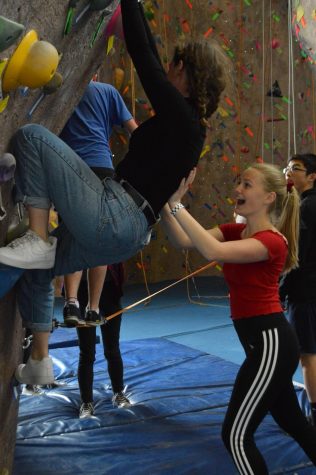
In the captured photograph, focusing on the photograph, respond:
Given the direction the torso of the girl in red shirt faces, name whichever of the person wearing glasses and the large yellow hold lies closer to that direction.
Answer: the large yellow hold

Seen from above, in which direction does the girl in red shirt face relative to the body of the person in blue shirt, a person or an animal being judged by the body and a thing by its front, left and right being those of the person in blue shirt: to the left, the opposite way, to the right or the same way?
to the left

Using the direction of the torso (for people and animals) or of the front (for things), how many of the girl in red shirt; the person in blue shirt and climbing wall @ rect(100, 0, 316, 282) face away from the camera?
1

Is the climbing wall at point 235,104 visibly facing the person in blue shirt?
yes

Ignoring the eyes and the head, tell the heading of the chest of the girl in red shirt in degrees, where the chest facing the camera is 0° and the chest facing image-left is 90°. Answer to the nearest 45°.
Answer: approximately 90°

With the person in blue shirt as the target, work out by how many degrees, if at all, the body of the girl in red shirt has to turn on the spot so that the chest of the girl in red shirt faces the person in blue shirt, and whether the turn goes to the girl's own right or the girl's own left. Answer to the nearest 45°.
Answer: approximately 45° to the girl's own right

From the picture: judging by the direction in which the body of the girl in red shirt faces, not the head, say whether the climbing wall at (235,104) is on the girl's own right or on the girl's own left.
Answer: on the girl's own right

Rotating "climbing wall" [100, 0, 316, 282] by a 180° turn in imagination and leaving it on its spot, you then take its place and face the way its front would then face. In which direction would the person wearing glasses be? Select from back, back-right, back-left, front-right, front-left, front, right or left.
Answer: back

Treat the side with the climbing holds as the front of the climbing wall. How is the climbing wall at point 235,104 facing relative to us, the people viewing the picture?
facing the viewer

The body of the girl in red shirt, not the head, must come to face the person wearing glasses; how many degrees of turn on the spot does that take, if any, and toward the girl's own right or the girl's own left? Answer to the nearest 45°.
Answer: approximately 90° to the girl's own right

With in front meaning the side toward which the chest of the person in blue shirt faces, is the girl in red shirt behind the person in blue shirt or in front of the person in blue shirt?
behind

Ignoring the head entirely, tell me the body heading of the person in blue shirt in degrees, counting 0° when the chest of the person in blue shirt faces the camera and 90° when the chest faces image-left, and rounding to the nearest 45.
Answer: approximately 180°

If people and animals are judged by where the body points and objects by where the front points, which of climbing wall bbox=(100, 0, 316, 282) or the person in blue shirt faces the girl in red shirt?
the climbing wall
